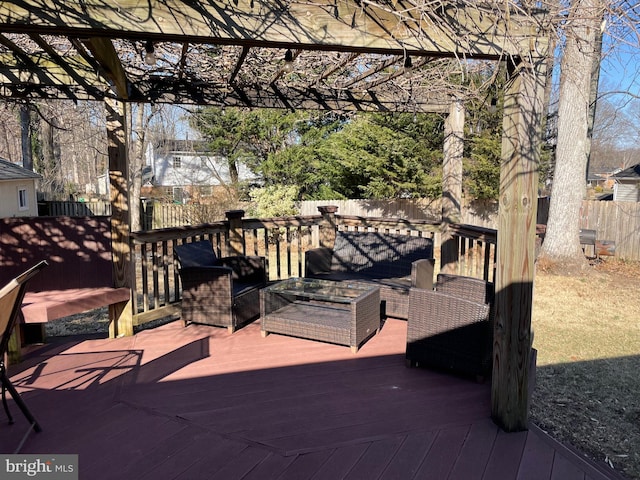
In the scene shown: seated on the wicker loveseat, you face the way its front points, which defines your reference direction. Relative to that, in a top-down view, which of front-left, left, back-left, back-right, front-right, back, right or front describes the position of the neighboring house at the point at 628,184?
back

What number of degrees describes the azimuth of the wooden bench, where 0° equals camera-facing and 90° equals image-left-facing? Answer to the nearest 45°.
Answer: approximately 315°

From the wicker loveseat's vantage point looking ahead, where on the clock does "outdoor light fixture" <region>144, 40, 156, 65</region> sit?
The outdoor light fixture is roughly at 12 o'clock from the wicker loveseat.

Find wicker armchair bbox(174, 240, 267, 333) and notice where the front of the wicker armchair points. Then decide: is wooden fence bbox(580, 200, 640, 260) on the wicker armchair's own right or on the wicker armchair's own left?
on the wicker armchair's own left

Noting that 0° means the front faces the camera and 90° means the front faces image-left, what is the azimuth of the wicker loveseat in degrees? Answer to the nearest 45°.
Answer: approximately 45°

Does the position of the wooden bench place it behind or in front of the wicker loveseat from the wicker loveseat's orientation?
in front

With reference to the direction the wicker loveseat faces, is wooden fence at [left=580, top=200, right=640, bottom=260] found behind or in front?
behind

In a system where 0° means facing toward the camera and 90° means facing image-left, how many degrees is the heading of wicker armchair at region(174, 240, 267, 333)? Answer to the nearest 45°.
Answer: approximately 315°

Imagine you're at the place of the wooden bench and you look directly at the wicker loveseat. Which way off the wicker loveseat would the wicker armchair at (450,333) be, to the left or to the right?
right

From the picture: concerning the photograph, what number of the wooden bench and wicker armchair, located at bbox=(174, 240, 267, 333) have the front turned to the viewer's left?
0

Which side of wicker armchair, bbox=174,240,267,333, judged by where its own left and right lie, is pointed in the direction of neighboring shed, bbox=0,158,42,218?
back
